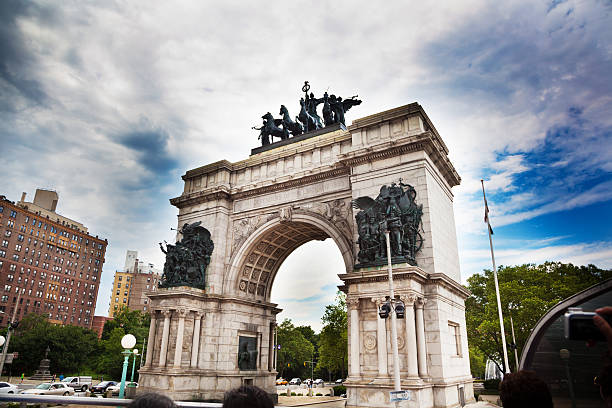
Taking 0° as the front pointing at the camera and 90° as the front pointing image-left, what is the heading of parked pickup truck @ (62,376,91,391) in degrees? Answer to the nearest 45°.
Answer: approximately 90°

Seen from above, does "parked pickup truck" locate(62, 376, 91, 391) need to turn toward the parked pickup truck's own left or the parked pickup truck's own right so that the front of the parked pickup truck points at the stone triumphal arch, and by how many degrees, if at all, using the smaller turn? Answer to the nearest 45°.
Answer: approximately 135° to the parked pickup truck's own left

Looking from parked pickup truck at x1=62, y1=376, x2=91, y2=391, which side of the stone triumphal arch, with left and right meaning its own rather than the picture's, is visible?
right

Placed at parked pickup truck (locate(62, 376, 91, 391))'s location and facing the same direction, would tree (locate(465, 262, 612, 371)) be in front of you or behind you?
behind

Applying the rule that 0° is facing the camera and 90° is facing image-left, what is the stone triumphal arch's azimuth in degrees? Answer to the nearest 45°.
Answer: approximately 45°
